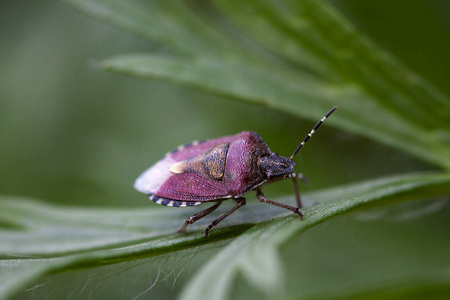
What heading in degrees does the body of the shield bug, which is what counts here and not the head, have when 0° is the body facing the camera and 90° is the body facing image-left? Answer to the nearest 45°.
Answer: approximately 270°
